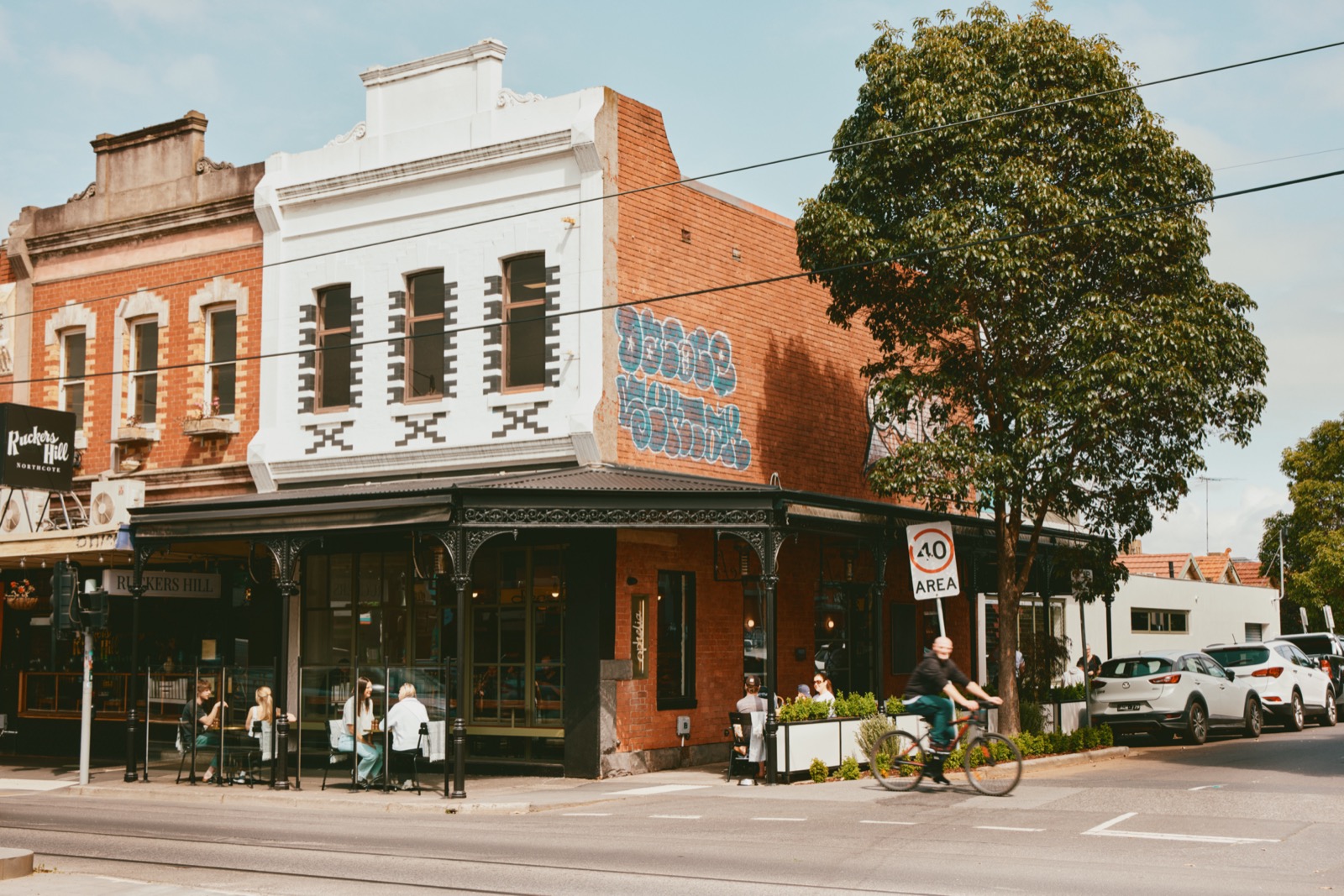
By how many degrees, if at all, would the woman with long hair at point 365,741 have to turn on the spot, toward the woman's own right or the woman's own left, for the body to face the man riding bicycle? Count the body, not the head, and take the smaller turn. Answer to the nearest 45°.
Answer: approximately 45° to the woman's own right

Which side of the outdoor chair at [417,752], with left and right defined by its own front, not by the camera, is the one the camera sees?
left

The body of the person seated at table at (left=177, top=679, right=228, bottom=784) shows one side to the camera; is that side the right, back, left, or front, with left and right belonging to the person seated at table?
right

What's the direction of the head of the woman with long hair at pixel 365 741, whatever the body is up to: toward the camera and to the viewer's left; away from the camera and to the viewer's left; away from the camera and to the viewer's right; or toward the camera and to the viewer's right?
toward the camera and to the viewer's right

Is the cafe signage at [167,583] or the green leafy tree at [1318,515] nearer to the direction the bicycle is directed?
the green leafy tree

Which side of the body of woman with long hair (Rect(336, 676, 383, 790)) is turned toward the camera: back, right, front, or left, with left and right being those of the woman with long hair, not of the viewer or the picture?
right

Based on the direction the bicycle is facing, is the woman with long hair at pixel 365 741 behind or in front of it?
behind

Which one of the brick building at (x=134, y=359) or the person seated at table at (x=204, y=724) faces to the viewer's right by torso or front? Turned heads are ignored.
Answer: the person seated at table

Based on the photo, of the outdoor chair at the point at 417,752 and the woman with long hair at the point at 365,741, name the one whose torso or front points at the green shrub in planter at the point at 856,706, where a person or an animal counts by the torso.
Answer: the woman with long hair
